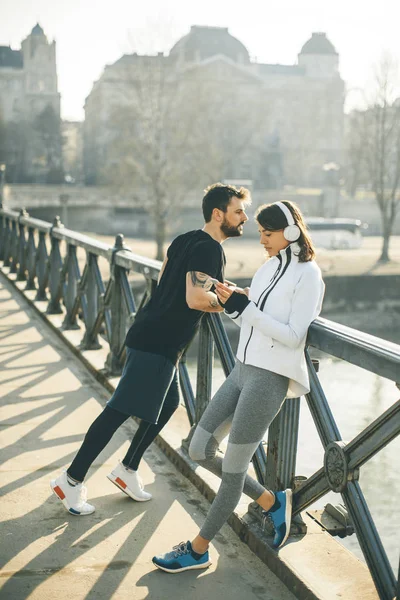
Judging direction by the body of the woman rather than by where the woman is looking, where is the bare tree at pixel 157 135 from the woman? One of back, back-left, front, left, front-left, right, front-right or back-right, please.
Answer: back-right

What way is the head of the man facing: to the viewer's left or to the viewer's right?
to the viewer's right

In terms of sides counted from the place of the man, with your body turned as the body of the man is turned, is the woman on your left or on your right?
on your right

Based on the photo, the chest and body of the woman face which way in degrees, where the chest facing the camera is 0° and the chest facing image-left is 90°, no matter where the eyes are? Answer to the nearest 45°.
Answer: approximately 45°

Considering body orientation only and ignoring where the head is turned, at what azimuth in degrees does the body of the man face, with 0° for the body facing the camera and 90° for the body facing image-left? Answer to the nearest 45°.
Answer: approximately 270°

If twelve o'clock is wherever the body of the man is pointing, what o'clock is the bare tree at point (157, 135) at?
The bare tree is roughly at 9 o'clock from the man.

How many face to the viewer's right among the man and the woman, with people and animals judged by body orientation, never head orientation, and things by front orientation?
1
